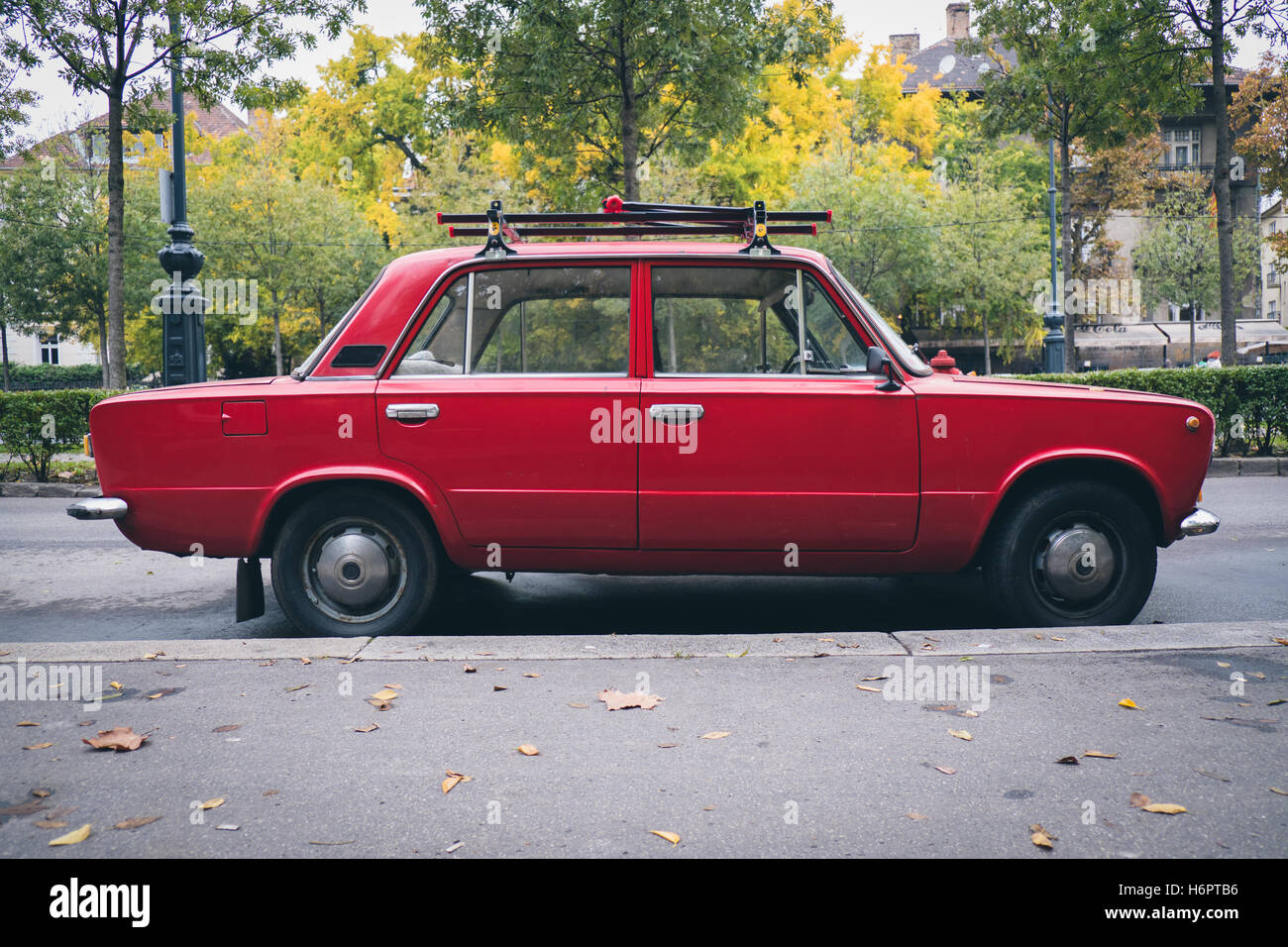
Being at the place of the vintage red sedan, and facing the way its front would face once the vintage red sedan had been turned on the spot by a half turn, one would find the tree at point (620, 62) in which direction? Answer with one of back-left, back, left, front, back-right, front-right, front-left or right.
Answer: right

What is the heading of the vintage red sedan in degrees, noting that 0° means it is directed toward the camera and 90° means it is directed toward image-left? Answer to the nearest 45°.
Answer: approximately 270°

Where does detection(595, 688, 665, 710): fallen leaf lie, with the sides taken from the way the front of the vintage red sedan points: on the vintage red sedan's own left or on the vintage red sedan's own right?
on the vintage red sedan's own right

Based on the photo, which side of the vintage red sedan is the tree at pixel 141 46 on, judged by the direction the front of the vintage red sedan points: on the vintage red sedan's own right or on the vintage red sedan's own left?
on the vintage red sedan's own left
